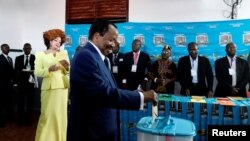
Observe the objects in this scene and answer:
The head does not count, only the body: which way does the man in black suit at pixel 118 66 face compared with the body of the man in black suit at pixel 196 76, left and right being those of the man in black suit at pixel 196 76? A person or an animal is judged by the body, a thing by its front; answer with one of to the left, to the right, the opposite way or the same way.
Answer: the same way

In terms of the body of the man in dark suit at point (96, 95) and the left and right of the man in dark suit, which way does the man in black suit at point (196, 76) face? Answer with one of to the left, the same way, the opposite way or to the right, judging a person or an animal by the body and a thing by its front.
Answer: to the right

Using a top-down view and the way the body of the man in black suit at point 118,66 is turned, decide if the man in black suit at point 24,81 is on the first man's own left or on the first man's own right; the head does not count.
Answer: on the first man's own right

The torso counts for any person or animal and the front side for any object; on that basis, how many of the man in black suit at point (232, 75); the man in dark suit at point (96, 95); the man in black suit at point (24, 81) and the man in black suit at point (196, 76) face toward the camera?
3

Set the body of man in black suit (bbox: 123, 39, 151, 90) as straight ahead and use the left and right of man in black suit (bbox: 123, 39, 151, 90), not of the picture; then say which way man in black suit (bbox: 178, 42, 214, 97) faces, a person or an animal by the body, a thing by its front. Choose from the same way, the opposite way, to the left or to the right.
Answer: the same way

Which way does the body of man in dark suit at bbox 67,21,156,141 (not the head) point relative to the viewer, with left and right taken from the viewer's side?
facing to the right of the viewer

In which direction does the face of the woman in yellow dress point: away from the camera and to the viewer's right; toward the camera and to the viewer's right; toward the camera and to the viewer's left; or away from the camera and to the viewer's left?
toward the camera and to the viewer's right

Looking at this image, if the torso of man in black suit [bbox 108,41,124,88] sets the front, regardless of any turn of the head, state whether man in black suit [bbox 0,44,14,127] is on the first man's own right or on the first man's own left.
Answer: on the first man's own right

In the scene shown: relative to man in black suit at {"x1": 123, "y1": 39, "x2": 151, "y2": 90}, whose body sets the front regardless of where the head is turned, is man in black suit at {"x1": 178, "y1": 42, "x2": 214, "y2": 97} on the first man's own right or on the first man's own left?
on the first man's own left

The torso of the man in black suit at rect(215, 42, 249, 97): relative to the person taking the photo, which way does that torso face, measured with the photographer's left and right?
facing the viewer

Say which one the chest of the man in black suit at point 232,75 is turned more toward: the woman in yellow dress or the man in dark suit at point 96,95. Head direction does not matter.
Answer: the man in dark suit

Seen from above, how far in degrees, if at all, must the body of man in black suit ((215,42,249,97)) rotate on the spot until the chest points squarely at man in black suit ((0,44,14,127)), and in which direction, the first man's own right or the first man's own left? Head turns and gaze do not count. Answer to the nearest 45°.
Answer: approximately 90° to the first man's own right

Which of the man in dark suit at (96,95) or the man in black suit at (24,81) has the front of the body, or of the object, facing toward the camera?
the man in black suit

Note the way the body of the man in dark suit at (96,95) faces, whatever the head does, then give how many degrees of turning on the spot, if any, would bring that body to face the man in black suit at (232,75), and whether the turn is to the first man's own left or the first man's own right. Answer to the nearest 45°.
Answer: approximately 45° to the first man's own left
